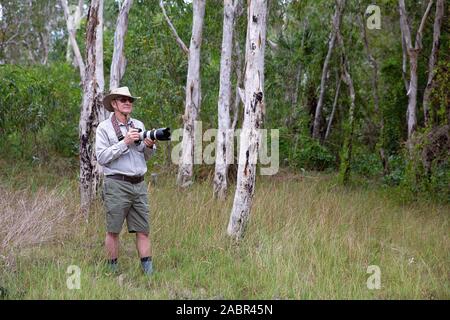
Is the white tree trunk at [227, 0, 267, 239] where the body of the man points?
no

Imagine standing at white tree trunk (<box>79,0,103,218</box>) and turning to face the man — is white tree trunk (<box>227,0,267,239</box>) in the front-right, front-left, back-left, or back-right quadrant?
front-left

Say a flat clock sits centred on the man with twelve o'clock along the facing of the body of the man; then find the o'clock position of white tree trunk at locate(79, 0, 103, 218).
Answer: The white tree trunk is roughly at 7 o'clock from the man.

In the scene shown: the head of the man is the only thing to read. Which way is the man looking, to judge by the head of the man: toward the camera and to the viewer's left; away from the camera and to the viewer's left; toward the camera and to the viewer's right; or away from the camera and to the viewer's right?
toward the camera and to the viewer's right

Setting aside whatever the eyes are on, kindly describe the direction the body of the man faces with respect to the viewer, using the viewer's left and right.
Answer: facing the viewer and to the right of the viewer

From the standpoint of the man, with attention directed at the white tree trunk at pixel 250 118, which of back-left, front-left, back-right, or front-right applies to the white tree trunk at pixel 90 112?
front-left
